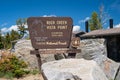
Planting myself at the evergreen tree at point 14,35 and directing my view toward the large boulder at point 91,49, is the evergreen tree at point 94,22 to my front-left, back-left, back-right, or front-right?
front-left

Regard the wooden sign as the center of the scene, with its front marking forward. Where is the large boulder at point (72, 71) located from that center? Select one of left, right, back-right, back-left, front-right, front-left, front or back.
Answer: front

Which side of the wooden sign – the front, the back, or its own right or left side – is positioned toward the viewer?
front

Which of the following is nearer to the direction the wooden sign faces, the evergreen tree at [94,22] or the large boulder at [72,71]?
the large boulder

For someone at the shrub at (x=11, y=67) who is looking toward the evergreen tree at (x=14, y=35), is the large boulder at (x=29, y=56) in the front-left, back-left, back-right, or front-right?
front-right

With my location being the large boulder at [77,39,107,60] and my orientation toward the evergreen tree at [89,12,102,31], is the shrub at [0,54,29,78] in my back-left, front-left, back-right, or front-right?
back-left

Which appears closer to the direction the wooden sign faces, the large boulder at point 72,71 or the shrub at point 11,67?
the large boulder

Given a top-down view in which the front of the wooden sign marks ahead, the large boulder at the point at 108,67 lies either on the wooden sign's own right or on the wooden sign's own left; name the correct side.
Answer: on the wooden sign's own left
